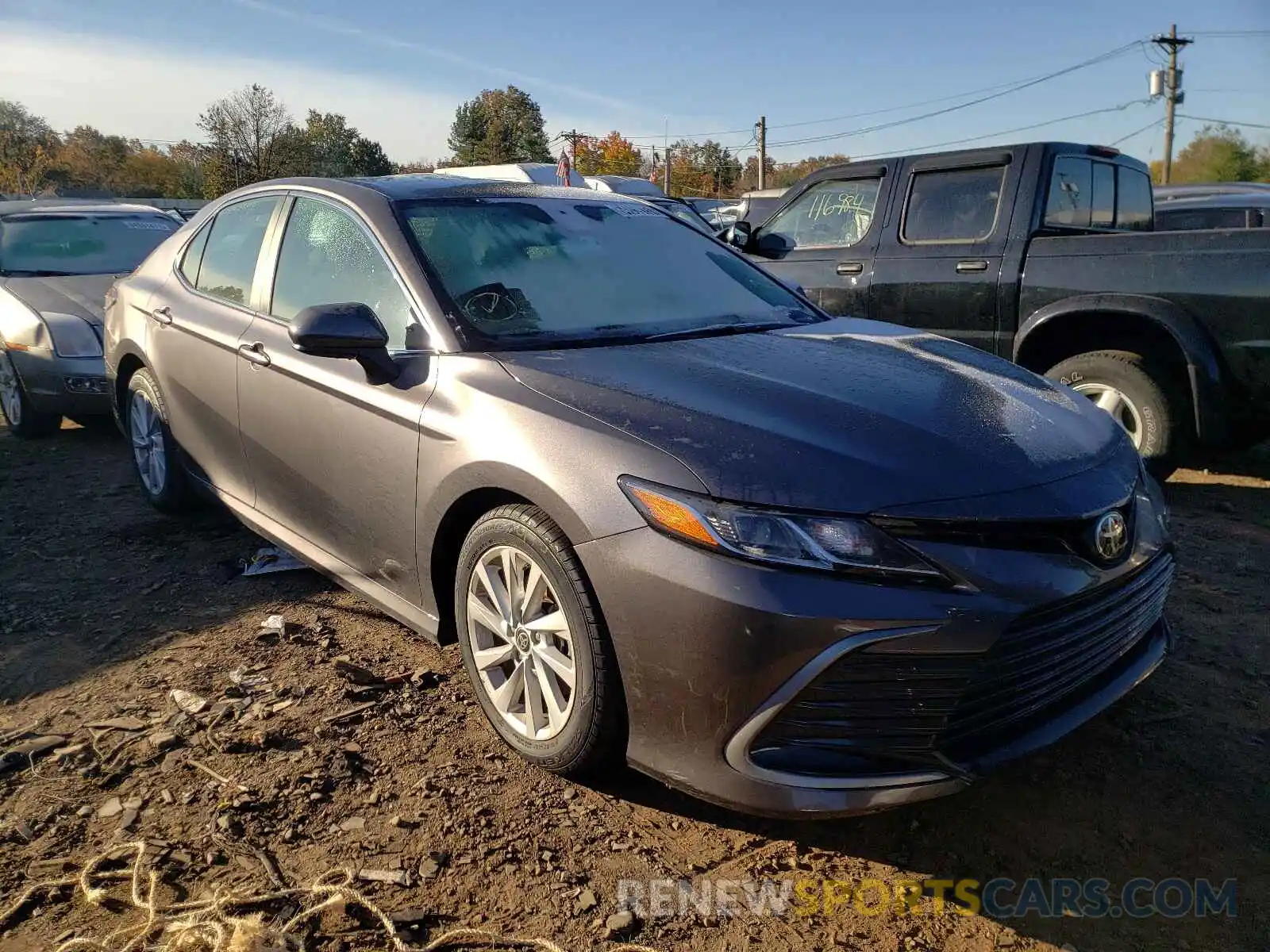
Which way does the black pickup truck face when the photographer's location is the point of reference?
facing away from the viewer and to the left of the viewer

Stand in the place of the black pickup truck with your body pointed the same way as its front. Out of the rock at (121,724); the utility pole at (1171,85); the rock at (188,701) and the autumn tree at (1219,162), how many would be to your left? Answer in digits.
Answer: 2

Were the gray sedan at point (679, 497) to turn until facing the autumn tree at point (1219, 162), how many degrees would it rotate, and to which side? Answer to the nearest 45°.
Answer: approximately 90° to its left

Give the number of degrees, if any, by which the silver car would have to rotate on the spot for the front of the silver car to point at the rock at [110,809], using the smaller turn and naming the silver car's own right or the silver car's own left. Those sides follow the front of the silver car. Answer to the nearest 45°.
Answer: approximately 45° to the silver car's own right

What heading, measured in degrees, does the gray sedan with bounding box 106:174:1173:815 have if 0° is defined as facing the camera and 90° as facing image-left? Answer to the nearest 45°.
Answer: approximately 315°

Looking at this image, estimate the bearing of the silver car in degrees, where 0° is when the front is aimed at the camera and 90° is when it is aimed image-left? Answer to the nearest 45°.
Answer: approximately 315°

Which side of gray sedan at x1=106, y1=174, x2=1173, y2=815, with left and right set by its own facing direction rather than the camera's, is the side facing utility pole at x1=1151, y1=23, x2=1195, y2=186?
left

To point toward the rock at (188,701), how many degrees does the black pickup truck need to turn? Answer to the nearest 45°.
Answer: approximately 90° to its left

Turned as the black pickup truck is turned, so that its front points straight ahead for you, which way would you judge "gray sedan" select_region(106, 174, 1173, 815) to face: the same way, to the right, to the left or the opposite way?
the opposite way

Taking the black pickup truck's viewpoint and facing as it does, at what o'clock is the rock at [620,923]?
The rock is roughly at 8 o'clock from the black pickup truck.
